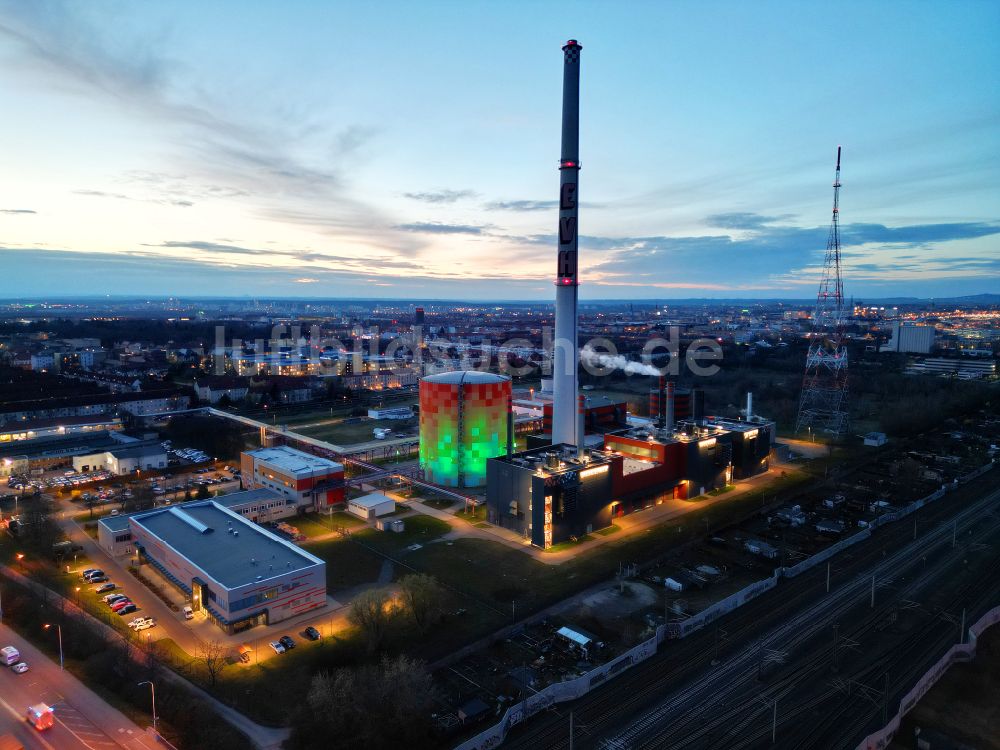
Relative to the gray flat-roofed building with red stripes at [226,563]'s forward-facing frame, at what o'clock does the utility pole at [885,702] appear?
The utility pole is roughly at 9 o'clock from the gray flat-roofed building with red stripes.

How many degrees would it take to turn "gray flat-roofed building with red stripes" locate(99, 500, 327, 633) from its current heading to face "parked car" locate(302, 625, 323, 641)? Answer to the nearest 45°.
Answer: approximately 90° to its left

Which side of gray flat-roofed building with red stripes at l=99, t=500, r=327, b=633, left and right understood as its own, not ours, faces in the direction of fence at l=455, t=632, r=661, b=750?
left

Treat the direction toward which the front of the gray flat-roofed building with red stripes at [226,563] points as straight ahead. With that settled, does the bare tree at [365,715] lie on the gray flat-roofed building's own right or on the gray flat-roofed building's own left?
on the gray flat-roofed building's own left

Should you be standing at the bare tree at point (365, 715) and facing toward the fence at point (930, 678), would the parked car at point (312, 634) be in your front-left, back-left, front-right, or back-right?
back-left

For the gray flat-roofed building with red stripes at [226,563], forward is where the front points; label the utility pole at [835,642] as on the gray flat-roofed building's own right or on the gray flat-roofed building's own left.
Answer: on the gray flat-roofed building's own left

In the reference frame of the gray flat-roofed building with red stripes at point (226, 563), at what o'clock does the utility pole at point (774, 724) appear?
The utility pole is roughly at 9 o'clock from the gray flat-roofed building with red stripes.

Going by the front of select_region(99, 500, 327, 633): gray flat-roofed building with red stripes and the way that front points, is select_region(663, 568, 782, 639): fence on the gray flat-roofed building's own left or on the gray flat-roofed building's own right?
on the gray flat-roofed building's own left

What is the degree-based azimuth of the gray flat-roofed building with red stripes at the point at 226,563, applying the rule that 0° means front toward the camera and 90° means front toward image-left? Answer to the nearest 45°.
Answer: approximately 45°

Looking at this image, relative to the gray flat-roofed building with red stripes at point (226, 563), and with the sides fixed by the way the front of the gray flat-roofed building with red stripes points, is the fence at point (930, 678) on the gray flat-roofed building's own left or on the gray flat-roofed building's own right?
on the gray flat-roofed building's own left

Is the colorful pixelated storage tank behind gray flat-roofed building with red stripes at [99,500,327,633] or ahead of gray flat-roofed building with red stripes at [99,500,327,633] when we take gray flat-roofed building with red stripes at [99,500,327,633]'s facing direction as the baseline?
behind

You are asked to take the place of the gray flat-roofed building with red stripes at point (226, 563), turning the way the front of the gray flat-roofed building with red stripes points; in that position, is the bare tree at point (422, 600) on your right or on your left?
on your left
